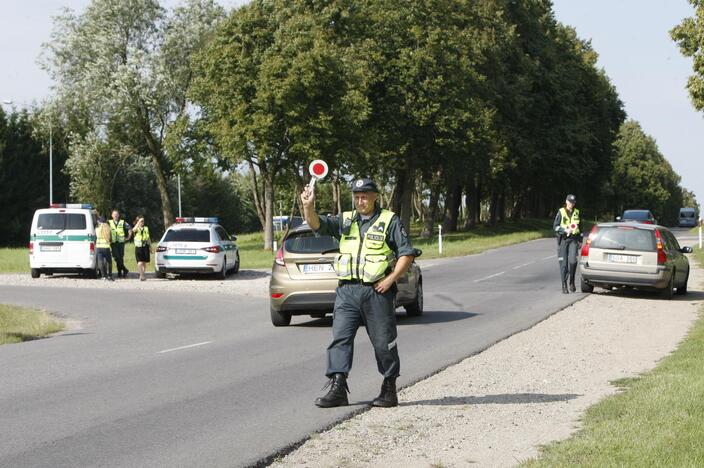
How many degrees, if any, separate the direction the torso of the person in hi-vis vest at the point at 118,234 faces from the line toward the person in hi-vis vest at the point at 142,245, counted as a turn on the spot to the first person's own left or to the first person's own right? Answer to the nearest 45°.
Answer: approximately 45° to the first person's own left

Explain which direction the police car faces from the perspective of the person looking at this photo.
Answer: facing away from the viewer and to the right of the viewer

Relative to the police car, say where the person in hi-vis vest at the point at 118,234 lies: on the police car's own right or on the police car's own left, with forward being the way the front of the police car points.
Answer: on the police car's own left

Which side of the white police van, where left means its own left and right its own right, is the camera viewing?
back

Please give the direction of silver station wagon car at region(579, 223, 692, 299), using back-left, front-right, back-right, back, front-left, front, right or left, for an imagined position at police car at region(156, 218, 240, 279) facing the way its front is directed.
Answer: right

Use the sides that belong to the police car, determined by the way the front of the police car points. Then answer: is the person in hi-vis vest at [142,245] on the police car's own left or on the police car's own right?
on the police car's own left

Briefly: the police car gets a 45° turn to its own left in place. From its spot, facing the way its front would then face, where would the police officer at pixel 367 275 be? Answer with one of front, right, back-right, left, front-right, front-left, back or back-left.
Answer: back

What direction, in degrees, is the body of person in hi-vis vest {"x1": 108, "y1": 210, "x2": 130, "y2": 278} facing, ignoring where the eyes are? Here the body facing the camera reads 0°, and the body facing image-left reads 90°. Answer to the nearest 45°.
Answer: approximately 0°

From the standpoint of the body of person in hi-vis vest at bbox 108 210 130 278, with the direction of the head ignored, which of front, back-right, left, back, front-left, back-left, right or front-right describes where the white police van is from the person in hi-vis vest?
right

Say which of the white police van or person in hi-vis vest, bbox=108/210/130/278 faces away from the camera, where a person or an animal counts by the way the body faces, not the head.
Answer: the white police van

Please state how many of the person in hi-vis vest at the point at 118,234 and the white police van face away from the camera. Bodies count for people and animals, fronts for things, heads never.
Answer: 1

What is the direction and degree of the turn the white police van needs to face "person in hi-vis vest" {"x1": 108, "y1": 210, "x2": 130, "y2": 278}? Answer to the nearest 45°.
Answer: approximately 90° to its right

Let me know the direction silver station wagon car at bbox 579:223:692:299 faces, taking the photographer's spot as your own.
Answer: facing away from the viewer and to the right of the viewer

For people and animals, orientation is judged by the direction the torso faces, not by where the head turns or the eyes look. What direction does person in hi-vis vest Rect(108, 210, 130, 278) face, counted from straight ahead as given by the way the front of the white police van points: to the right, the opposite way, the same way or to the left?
the opposite way
